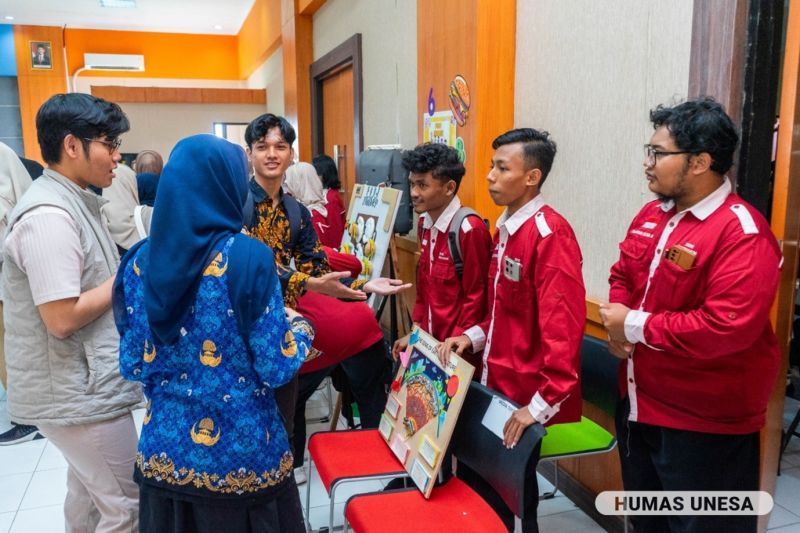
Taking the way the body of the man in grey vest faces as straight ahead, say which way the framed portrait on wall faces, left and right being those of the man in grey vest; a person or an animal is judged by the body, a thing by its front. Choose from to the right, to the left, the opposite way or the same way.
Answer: to the right

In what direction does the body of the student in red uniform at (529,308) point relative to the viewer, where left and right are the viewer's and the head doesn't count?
facing the viewer and to the left of the viewer

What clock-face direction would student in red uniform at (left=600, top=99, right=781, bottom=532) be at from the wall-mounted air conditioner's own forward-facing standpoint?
The student in red uniform is roughly at 12 o'clock from the wall-mounted air conditioner.

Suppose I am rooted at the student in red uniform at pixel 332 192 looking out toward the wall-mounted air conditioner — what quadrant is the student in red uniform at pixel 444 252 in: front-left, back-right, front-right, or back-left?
back-left

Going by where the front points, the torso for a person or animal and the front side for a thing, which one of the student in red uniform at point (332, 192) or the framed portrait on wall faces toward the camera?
the framed portrait on wall

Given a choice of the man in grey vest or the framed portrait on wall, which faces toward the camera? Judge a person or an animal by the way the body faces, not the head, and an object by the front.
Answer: the framed portrait on wall

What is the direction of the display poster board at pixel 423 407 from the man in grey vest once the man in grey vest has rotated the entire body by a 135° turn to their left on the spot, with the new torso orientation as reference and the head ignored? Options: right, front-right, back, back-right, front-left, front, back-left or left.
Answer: back-right

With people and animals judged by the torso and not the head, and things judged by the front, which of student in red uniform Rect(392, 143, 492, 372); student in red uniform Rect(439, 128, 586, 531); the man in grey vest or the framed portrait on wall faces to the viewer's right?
the man in grey vest

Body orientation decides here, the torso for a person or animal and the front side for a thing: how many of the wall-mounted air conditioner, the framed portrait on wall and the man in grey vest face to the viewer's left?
0

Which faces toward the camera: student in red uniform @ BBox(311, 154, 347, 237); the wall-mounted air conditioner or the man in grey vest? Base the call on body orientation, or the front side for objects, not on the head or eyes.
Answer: the wall-mounted air conditioner

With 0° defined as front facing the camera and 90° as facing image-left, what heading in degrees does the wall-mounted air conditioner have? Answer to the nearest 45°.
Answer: approximately 0°

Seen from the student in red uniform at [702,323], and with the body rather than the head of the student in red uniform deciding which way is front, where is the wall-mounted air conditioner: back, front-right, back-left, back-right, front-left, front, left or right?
right

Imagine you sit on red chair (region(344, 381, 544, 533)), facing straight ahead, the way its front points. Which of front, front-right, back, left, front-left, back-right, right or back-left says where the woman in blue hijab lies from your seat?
front

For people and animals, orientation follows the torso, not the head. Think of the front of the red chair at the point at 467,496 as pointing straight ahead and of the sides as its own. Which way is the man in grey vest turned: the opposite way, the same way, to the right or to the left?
the opposite way

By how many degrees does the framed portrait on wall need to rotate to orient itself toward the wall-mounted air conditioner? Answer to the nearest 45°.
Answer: approximately 90° to its left

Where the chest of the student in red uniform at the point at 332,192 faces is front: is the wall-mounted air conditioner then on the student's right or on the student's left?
on the student's right

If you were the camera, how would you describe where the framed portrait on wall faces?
facing the viewer

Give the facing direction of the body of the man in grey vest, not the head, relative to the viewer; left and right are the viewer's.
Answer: facing to the right of the viewer

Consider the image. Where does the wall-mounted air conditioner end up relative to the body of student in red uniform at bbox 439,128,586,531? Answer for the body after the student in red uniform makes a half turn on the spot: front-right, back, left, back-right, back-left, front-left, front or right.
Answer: left
